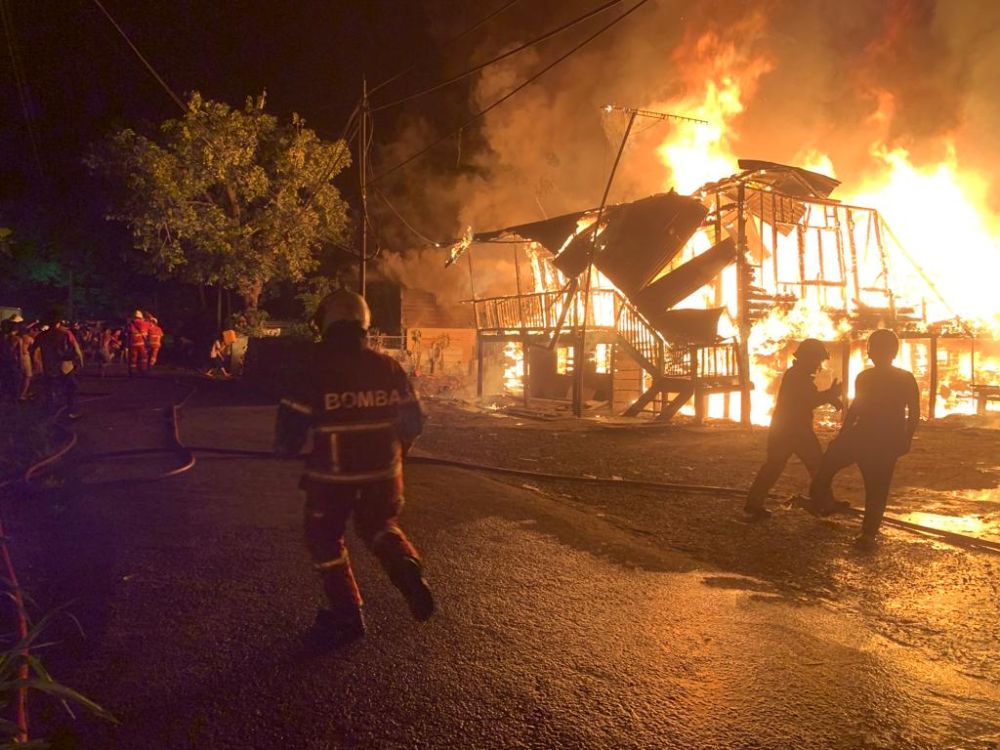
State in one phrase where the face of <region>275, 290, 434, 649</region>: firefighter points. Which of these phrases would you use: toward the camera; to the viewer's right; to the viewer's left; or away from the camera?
away from the camera

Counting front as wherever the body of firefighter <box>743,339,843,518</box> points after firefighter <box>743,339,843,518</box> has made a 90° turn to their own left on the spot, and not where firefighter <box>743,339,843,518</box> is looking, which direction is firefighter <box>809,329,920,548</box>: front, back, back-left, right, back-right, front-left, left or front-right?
back-right

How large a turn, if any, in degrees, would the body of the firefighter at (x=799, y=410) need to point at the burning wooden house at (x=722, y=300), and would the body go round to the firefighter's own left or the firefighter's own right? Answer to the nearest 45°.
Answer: approximately 90° to the firefighter's own left

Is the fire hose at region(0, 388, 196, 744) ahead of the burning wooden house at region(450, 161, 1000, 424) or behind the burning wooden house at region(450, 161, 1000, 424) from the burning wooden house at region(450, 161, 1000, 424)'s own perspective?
ahead

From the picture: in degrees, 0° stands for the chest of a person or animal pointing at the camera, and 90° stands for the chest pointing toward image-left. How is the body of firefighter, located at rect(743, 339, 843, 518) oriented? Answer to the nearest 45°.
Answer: approximately 270°

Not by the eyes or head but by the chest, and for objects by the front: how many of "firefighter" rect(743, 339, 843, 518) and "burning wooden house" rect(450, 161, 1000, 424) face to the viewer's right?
1

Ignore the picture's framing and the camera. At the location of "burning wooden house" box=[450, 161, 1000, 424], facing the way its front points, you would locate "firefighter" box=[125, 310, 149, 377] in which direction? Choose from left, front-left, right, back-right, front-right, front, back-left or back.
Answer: front-right

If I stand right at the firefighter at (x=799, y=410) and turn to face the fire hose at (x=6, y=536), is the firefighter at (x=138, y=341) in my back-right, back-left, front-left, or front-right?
front-right

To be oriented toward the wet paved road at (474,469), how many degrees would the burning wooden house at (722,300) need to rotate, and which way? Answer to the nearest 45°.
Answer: approximately 45° to its left
